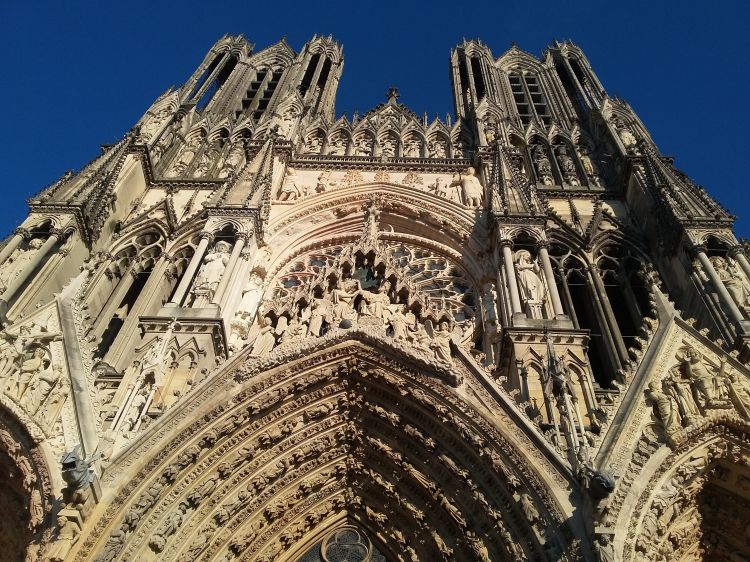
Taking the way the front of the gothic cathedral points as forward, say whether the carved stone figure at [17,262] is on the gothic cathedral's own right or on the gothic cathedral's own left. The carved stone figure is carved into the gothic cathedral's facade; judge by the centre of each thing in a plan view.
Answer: on the gothic cathedral's own right

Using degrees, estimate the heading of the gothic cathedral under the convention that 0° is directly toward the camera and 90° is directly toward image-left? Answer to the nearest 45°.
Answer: approximately 0°
